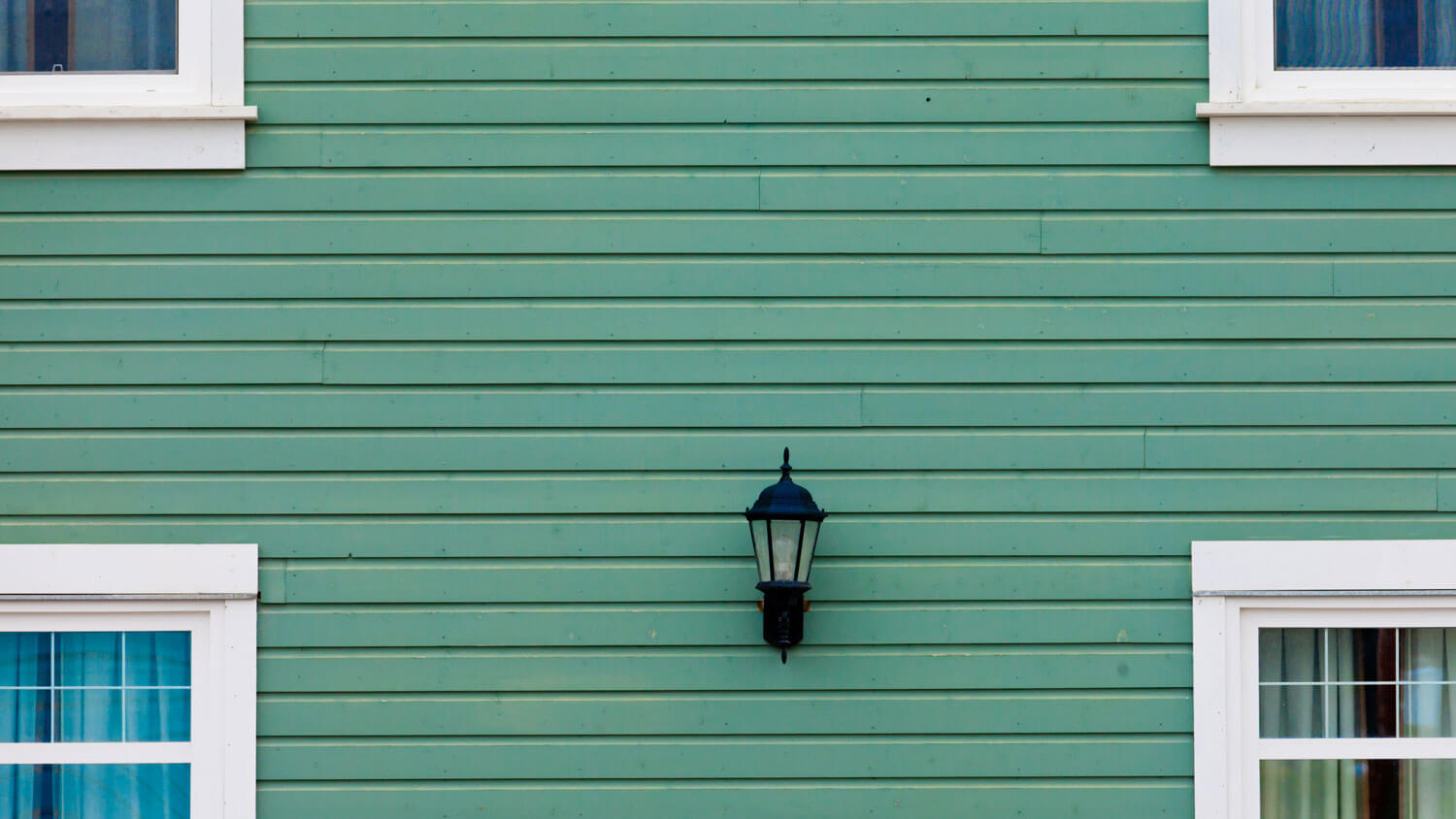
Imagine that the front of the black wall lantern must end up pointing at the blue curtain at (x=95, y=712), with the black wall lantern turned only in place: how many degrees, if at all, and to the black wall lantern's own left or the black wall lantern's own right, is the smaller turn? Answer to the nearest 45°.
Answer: approximately 90° to the black wall lantern's own right

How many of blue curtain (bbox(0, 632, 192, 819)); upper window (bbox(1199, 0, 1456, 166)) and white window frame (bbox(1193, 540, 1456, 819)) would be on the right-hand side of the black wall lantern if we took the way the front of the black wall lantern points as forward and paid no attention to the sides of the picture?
1

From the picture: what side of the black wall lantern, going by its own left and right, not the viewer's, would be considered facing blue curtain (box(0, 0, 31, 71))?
right

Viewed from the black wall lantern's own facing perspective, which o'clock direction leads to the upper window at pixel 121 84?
The upper window is roughly at 3 o'clock from the black wall lantern.

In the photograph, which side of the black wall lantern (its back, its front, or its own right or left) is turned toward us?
front

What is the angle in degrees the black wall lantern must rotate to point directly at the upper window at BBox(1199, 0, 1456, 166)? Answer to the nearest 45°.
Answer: approximately 90° to its left

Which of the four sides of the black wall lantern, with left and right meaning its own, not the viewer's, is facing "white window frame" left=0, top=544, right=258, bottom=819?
right

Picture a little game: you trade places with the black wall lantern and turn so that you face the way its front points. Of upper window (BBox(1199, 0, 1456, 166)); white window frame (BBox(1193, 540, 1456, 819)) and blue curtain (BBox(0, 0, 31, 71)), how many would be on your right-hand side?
1

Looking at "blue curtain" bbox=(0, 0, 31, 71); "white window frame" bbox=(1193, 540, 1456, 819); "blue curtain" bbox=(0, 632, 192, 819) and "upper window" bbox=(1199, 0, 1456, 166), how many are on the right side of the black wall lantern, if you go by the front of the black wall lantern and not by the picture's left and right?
2

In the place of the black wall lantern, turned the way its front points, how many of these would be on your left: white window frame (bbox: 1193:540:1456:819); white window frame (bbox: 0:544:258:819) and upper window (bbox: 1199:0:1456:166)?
2
